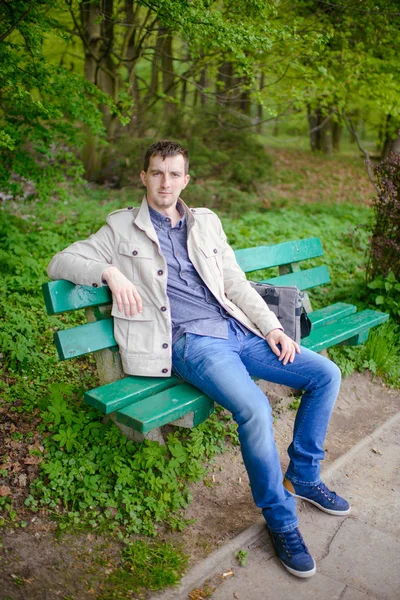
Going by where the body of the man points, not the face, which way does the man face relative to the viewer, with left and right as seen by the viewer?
facing the viewer and to the right of the viewer

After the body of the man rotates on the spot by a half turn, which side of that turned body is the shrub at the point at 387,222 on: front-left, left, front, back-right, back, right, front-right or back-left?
right

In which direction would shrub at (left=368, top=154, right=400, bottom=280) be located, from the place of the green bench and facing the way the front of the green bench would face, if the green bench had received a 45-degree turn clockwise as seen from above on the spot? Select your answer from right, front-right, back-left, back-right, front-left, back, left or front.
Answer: back-left

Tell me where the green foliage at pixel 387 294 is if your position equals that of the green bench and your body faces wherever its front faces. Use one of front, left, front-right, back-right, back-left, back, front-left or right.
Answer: left

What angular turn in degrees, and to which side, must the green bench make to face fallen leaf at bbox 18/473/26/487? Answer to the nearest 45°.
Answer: approximately 135° to its right

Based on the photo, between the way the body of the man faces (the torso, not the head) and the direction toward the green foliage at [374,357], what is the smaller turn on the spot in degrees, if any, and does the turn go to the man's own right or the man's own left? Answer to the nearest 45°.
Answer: approximately 90° to the man's own left

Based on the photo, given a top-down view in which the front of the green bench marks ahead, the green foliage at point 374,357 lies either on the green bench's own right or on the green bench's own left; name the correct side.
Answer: on the green bench's own left

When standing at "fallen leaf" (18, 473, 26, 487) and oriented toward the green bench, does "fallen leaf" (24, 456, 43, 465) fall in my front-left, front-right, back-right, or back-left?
front-left

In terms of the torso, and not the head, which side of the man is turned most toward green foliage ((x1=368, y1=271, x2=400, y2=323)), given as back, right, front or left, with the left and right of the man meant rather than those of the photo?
left

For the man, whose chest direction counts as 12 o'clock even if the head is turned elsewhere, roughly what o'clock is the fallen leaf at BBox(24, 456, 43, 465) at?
The fallen leaf is roughly at 4 o'clock from the man.

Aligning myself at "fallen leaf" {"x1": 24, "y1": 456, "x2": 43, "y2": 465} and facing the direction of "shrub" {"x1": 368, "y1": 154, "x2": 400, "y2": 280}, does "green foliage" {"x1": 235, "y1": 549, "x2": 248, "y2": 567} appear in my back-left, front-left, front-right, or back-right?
front-right
